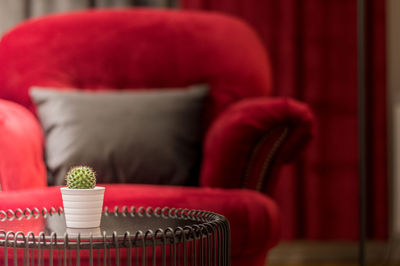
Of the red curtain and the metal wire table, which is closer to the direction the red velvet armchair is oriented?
the metal wire table

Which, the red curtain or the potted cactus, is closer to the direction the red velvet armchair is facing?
the potted cactus

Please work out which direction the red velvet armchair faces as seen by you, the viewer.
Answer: facing the viewer

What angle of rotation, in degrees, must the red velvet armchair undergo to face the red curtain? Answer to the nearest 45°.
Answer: approximately 135° to its left

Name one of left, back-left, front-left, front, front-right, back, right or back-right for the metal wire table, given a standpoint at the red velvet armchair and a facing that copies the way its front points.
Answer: front

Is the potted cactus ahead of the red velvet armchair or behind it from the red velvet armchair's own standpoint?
ahead
